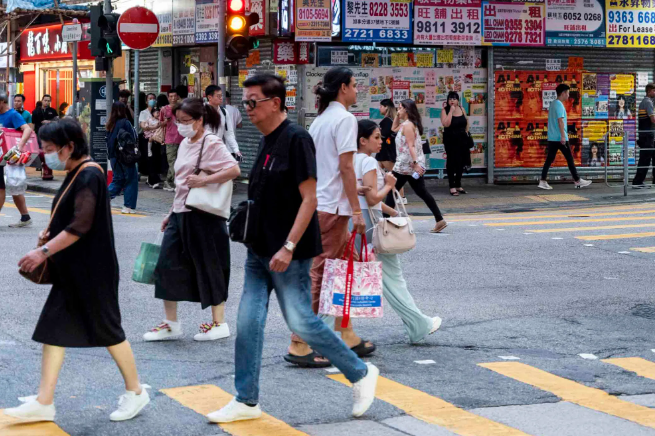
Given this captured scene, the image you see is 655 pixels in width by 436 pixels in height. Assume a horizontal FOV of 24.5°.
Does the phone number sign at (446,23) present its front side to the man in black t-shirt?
yes

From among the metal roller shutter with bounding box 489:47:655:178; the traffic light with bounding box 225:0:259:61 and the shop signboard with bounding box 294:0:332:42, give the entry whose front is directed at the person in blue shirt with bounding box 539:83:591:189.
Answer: the metal roller shutter

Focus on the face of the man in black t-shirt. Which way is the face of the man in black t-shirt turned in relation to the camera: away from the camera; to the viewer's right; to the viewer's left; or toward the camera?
to the viewer's left

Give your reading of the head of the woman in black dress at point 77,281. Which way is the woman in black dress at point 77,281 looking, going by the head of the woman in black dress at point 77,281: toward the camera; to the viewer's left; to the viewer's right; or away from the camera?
to the viewer's left

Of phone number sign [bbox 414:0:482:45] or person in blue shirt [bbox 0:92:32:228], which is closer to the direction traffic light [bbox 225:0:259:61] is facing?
the person in blue shirt

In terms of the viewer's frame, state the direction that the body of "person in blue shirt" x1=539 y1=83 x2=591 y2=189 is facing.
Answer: to the viewer's right

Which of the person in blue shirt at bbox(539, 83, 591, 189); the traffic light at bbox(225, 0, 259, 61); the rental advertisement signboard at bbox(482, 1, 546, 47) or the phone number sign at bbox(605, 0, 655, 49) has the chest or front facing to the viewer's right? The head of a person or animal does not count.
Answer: the person in blue shirt

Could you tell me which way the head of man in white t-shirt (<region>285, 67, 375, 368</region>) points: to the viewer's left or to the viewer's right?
to the viewer's right

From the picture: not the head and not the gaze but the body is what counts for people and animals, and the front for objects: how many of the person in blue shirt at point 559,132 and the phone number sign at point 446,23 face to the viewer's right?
1

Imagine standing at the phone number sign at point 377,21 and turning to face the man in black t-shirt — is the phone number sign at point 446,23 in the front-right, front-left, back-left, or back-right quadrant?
back-left

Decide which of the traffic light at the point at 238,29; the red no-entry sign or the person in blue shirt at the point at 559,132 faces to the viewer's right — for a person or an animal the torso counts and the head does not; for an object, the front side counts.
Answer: the person in blue shirt
